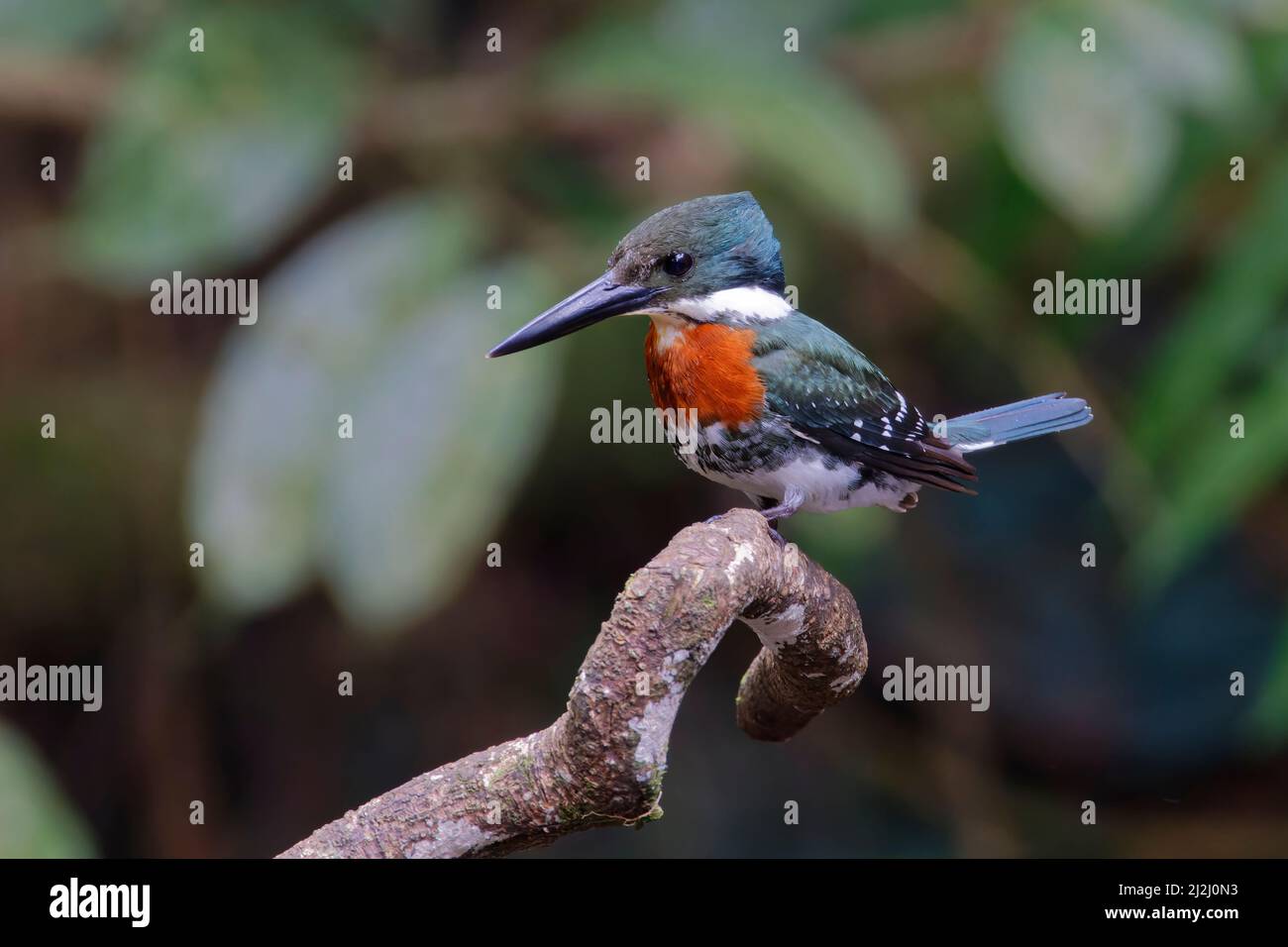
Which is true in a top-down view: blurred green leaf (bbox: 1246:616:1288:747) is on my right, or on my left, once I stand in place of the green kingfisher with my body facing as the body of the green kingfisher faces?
on my right

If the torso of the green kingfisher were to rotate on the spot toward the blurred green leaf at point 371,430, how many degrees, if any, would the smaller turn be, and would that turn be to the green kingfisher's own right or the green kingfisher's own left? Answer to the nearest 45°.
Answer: approximately 45° to the green kingfisher's own right

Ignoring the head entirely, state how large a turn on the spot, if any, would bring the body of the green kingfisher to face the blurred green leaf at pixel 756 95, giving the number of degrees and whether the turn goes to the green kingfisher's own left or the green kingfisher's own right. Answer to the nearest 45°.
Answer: approximately 90° to the green kingfisher's own right

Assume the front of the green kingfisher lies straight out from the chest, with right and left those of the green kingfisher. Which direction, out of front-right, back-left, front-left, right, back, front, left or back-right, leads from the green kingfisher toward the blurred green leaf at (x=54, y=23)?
front-right

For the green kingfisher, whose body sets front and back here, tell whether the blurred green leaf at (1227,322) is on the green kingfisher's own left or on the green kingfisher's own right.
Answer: on the green kingfisher's own right

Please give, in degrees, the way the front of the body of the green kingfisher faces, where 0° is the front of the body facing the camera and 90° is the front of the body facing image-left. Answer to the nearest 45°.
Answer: approximately 90°

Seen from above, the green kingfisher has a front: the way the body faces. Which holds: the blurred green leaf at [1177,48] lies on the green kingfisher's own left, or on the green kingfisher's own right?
on the green kingfisher's own right

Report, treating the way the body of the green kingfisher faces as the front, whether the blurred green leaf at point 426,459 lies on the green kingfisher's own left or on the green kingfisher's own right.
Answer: on the green kingfisher's own right
